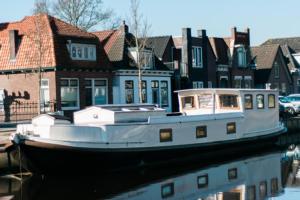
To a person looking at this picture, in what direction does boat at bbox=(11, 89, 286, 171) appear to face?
facing the viewer and to the left of the viewer

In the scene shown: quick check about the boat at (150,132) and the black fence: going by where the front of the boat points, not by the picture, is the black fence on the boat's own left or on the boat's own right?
on the boat's own right

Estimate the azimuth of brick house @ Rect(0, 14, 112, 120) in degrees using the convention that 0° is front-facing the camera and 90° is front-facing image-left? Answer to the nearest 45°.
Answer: approximately 315°

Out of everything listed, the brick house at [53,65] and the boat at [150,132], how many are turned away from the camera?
0

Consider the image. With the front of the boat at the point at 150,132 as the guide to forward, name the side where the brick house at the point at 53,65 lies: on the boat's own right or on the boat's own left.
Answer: on the boat's own right

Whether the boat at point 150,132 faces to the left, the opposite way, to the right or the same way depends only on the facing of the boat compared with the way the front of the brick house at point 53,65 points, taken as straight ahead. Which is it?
to the right
